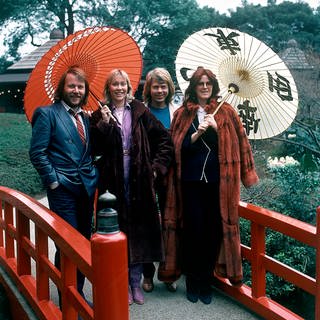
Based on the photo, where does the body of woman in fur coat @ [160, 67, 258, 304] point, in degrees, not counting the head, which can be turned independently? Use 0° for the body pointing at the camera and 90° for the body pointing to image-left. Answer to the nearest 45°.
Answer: approximately 0°

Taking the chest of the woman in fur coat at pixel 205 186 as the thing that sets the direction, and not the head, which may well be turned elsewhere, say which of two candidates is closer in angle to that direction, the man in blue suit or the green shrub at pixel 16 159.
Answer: the man in blue suit

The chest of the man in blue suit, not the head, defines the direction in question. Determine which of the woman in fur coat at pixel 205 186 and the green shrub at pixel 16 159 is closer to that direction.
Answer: the woman in fur coat

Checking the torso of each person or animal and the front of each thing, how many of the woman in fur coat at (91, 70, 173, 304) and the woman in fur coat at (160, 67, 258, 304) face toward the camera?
2
